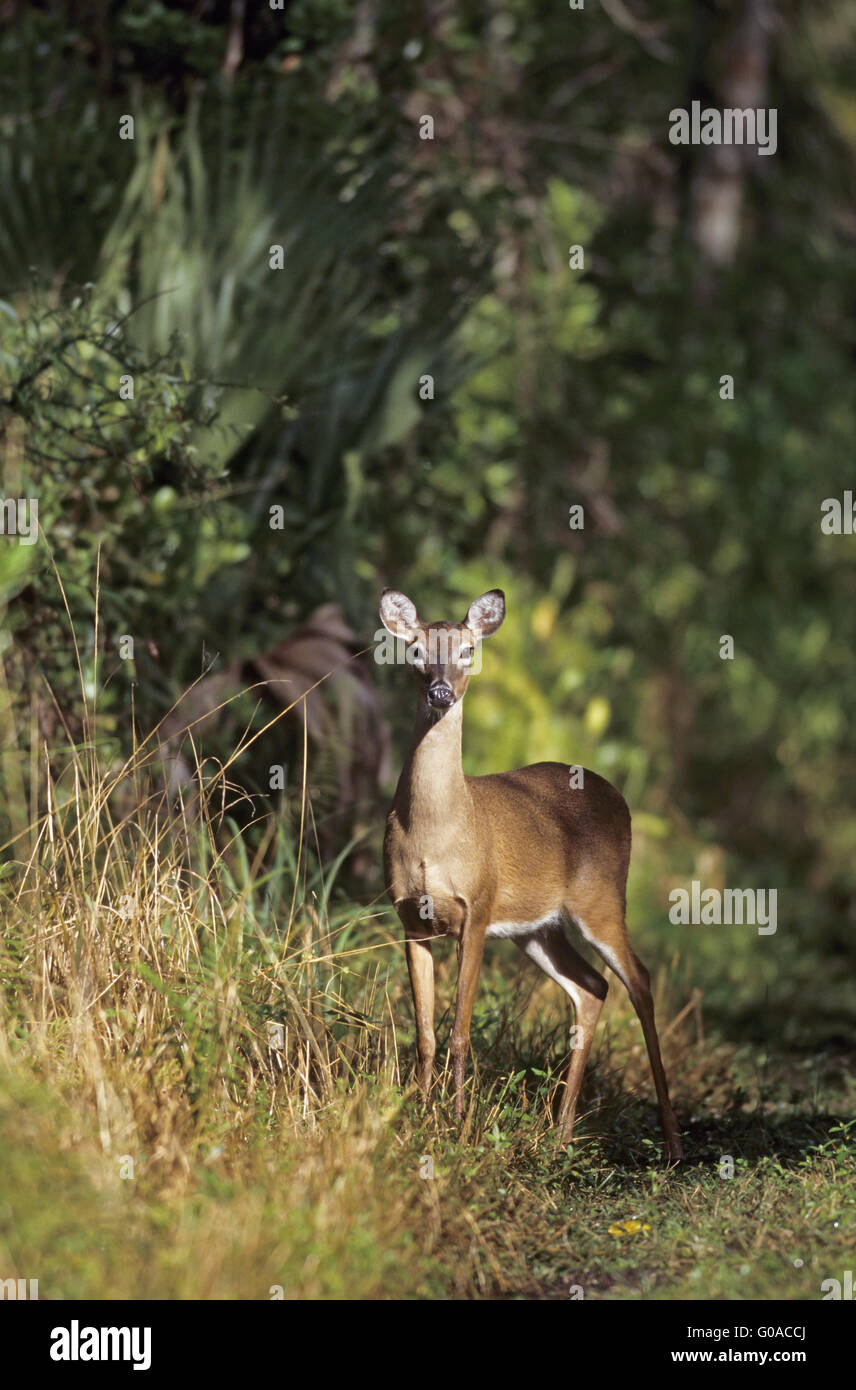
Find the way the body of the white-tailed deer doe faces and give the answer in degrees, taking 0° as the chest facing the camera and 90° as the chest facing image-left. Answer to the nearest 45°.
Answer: approximately 45°
